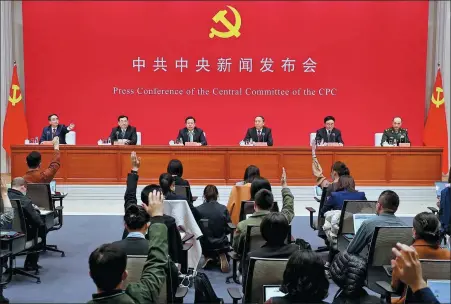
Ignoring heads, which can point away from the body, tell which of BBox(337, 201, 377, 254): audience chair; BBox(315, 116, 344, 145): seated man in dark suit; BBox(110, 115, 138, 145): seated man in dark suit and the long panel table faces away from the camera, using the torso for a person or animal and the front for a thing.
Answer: the audience chair

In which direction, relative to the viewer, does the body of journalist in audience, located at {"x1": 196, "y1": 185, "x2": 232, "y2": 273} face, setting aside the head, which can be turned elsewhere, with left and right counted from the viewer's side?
facing away from the viewer

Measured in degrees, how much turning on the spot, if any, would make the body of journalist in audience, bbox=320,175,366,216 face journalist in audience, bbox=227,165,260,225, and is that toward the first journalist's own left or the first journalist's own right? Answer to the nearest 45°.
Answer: approximately 90° to the first journalist's own left

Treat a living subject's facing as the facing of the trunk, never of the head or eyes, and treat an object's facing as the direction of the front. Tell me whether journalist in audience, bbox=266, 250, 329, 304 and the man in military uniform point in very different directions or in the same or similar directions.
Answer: very different directions

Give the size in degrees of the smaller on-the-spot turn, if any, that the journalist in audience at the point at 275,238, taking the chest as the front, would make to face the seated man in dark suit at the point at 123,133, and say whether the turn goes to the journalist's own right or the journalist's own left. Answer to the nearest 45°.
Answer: approximately 45° to the journalist's own left

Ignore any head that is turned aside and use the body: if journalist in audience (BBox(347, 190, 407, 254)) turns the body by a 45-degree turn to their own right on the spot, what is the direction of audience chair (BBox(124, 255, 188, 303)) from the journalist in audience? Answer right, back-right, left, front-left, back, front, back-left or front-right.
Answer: back-left

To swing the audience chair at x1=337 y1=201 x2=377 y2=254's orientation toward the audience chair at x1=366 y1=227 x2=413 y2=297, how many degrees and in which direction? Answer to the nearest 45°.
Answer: approximately 180°

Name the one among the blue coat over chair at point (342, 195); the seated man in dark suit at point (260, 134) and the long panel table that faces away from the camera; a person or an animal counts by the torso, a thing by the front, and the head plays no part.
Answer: the blue coat over chair

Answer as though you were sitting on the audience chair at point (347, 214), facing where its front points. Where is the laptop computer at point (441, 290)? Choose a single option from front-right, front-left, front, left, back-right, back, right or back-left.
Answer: back

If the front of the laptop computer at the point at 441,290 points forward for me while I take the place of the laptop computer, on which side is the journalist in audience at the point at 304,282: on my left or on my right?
on my right

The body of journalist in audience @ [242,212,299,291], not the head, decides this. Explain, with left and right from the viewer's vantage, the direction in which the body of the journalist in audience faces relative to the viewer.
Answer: facing away from the viewer

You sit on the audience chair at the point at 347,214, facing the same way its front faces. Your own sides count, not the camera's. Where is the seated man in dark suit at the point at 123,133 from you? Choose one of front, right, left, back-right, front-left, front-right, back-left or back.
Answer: front-left

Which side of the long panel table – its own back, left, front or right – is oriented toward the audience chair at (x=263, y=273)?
front

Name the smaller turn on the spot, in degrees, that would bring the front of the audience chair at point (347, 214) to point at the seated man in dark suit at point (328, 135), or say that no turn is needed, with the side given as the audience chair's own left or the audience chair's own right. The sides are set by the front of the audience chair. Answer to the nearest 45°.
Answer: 0° — it already faces them

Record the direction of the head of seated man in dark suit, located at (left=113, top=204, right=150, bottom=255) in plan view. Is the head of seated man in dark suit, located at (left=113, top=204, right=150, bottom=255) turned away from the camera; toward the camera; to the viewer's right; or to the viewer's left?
away from the camera

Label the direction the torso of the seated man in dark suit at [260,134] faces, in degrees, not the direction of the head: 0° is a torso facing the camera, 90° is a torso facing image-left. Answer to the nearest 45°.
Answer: approximately 0°
